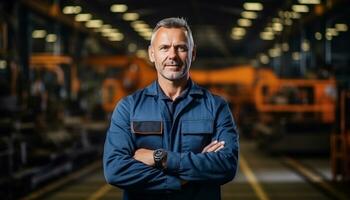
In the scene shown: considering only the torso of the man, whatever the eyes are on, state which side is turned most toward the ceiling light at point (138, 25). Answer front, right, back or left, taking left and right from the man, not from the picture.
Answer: back

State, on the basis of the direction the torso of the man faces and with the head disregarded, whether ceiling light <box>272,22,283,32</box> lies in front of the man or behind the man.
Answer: behind

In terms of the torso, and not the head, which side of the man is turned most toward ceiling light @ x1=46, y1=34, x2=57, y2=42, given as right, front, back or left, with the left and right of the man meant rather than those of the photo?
back

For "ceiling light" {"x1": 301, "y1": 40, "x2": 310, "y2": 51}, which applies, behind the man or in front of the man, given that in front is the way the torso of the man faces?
behind

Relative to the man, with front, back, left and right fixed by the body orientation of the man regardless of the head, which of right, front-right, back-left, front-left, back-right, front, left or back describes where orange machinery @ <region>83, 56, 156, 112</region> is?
back

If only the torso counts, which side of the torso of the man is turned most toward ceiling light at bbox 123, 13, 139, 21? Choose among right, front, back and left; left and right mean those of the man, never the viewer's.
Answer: back

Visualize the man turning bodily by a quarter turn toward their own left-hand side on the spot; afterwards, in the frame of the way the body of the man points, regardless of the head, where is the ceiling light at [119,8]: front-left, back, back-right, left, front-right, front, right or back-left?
left

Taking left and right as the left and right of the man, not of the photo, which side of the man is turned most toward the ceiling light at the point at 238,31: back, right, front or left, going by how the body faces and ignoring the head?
back

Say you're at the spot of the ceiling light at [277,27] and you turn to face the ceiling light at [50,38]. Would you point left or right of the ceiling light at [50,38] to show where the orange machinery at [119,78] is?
left

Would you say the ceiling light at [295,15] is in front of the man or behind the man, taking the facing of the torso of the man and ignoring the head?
behind

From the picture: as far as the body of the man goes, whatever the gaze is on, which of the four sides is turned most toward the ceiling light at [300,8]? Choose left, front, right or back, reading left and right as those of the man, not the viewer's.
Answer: back

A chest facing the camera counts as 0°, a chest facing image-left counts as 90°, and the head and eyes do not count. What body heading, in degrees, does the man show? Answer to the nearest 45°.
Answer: approximately 0°
